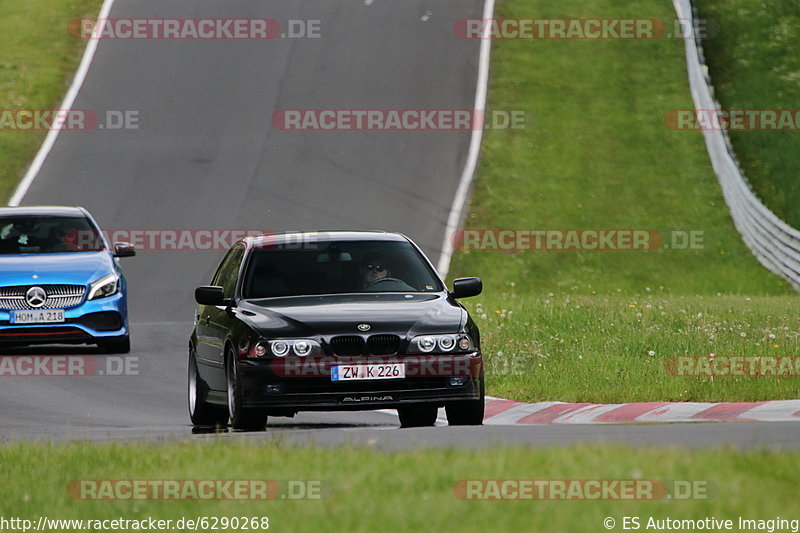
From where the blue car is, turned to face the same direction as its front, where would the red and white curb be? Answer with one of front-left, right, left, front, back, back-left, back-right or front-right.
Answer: front-left

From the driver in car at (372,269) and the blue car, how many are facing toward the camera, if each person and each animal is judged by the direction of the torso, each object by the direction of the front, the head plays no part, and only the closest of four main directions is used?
2

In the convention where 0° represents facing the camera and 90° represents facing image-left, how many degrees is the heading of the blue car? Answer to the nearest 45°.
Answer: approximately 0°

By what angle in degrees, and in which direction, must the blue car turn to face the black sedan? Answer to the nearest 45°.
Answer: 0° — it already faces it

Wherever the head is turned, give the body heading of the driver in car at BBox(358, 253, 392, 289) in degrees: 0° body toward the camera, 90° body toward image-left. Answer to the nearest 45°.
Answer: approximately 0°

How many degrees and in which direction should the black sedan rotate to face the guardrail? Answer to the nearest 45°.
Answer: approximately 135° to its left

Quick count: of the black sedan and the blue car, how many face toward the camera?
2

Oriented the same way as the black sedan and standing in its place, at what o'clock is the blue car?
The blue car is roughly at 5 o'clock from the black sedan.

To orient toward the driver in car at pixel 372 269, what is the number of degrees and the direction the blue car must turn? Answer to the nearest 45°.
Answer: approximately 45° to its left

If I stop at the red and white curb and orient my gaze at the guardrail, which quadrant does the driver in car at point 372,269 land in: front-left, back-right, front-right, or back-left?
back-left

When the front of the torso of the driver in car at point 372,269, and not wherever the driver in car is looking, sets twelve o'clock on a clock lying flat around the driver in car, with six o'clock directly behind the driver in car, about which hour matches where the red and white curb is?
The red and white curb is roughly at 9 o'clock from the driver in car.
